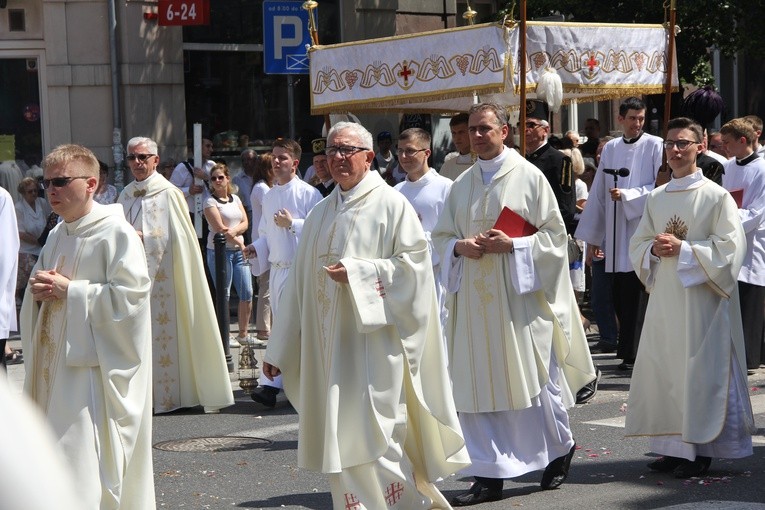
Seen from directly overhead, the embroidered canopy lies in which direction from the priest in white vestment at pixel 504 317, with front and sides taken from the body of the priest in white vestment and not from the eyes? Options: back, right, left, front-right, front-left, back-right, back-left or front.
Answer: back-right

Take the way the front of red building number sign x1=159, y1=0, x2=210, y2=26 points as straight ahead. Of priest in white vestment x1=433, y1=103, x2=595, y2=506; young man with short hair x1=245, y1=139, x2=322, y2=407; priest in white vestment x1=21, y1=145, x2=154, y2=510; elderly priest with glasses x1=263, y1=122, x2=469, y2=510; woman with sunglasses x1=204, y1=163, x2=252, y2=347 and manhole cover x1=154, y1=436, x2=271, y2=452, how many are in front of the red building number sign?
6

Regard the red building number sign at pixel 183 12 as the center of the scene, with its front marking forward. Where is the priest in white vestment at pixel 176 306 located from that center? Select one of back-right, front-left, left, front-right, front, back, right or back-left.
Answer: front

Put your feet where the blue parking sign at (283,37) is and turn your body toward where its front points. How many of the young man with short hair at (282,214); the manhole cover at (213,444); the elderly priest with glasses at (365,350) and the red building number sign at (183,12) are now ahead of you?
3

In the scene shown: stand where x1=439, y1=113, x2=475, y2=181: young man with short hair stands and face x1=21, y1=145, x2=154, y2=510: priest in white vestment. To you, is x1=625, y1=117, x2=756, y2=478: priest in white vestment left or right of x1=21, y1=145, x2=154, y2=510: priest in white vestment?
left

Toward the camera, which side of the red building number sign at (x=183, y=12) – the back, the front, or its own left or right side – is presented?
front

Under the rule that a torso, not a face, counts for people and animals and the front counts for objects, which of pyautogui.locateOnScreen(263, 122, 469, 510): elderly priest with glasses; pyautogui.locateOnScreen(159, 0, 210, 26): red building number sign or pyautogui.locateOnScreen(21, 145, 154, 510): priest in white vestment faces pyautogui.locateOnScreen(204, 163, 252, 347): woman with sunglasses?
the red building number sign

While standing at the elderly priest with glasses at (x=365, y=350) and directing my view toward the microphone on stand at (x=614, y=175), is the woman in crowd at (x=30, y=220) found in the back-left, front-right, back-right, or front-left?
front-left

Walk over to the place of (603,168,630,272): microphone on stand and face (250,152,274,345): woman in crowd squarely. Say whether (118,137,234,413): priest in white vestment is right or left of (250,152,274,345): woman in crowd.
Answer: left

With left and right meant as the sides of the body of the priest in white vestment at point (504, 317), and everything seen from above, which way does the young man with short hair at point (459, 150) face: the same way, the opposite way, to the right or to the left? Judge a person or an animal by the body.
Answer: the same way

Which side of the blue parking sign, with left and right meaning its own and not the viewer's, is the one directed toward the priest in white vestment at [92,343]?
front

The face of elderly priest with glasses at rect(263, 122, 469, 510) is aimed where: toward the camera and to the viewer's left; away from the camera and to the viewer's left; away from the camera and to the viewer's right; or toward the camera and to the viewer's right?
toward the camera and to the viewer's left

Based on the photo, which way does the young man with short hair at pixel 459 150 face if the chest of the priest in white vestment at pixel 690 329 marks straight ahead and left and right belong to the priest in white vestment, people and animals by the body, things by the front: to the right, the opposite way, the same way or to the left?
the same way

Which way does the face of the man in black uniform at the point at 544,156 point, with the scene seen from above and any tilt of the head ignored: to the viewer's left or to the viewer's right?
to the viewer's left

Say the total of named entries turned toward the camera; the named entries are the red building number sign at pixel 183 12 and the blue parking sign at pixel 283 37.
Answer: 2

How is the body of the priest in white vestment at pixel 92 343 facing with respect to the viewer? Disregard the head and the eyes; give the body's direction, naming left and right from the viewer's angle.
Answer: facing the viewer and to the left of the viewer

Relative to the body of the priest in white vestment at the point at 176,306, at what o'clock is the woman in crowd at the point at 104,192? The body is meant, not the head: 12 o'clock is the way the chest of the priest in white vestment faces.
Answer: The woman in crowd is roughly at 4 o'clock from the priest in white vestment.
